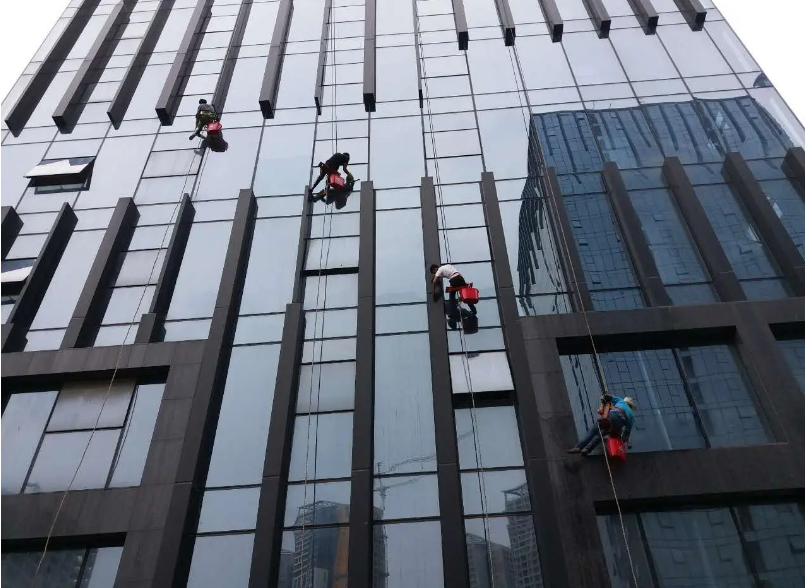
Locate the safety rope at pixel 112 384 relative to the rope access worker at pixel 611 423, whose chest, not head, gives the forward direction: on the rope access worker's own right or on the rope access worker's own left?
on the rope access worker's own left

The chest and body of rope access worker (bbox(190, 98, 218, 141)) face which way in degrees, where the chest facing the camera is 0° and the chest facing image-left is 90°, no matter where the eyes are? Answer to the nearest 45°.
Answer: approximately 135°

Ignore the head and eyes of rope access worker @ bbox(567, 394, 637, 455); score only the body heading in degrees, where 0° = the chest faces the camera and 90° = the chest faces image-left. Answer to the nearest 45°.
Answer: approximately 135°

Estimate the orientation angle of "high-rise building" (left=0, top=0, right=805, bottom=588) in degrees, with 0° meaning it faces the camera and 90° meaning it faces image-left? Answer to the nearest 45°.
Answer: approximately 0°

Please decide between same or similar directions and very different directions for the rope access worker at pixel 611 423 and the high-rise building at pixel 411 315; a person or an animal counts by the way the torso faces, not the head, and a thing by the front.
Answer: very different directions
